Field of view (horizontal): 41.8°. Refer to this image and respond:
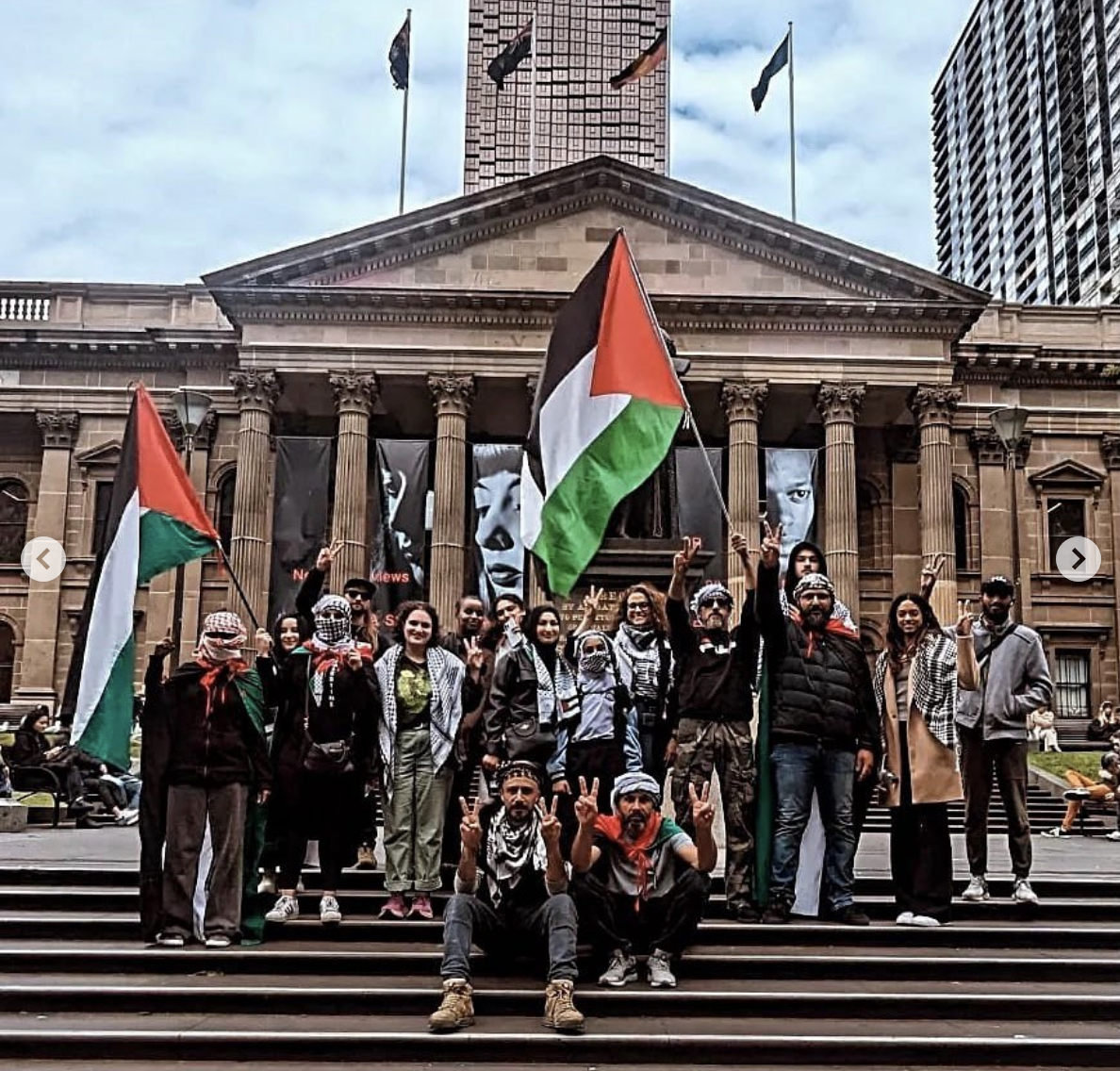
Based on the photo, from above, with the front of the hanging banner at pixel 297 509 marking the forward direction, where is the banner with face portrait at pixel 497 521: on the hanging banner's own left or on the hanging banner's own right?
on the hanging banner's own left

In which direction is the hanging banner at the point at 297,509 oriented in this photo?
toward the camera

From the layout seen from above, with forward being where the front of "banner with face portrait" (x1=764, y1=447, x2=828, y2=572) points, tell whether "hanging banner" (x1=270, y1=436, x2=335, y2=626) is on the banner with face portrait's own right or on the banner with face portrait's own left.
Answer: on the banner with face portrait's own right

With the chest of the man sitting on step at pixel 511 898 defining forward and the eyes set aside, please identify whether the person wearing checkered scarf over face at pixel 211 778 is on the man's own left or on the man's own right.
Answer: on the man's own right

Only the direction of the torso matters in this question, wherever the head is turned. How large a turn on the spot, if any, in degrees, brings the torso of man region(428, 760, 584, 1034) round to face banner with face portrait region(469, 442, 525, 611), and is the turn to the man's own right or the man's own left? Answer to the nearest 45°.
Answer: approximately 180°

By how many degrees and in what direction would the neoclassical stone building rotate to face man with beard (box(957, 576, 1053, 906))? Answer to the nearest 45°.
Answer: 0° — it already faces them

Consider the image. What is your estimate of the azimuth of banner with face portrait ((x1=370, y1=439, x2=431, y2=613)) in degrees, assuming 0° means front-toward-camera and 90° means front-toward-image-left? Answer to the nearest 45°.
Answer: approximately 0°

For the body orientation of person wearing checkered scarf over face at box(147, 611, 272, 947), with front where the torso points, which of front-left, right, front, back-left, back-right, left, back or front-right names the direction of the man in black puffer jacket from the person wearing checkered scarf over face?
left

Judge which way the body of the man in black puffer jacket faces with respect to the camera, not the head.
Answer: toward the camera

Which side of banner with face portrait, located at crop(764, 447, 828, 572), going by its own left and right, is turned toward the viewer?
front
